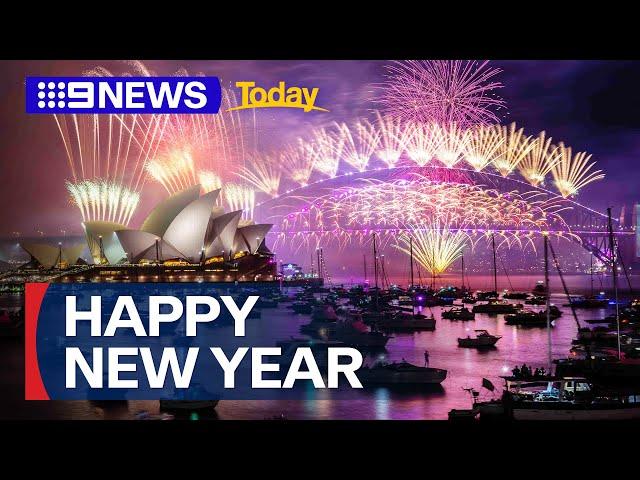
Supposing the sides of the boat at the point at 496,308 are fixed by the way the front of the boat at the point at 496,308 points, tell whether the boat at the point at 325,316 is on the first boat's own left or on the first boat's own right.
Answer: on the first boat's own right

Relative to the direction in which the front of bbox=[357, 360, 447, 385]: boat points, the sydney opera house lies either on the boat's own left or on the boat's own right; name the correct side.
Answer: on the boat's own left

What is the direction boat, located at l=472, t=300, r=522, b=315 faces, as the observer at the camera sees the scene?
facing to the right of the viewer

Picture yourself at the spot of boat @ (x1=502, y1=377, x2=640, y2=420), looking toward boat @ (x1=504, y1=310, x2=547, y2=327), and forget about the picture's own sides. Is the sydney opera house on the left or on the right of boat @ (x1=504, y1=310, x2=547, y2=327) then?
left

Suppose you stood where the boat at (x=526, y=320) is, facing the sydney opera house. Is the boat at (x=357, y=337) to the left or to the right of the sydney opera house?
left

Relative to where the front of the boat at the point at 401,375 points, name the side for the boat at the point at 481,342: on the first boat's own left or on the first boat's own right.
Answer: on the first boat's own left
